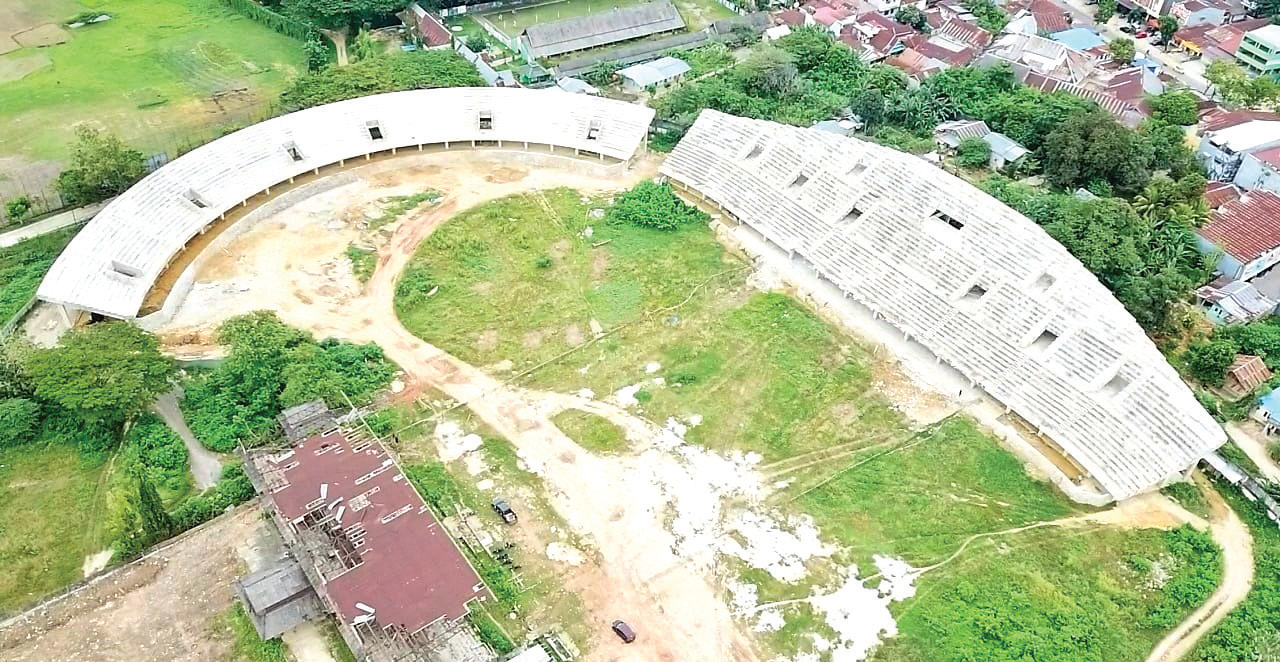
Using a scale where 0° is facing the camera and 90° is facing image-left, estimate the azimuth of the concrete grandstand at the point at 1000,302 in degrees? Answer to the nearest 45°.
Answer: approximately 45°

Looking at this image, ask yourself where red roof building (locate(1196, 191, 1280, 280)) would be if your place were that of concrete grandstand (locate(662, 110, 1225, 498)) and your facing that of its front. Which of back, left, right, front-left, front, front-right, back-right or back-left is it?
back

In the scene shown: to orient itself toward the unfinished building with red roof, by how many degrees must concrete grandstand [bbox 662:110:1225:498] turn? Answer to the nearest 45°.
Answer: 0° — it already faces it

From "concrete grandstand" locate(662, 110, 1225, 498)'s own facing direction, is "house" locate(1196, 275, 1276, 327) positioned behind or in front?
behind

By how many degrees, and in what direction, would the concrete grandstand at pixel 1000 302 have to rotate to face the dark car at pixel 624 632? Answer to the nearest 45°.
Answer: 0° — it already faces it

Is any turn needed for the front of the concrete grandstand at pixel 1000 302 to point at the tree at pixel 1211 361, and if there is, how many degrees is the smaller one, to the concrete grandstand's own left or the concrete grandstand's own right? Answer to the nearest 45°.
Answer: approximately 135° to the concrete grandstand's own left

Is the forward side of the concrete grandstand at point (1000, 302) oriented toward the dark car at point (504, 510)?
yes

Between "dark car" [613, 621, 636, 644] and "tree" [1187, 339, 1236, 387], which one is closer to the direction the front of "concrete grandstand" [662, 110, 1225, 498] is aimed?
the dark car

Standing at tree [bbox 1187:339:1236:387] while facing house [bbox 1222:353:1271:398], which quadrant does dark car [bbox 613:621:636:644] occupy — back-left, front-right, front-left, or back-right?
back-right

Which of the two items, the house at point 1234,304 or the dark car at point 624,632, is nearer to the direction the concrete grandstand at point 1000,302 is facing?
the dark car

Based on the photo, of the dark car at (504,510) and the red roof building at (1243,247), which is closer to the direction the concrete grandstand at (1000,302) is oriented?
the dark car

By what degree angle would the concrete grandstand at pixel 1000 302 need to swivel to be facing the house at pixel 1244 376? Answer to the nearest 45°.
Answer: approximately 135° to its left
